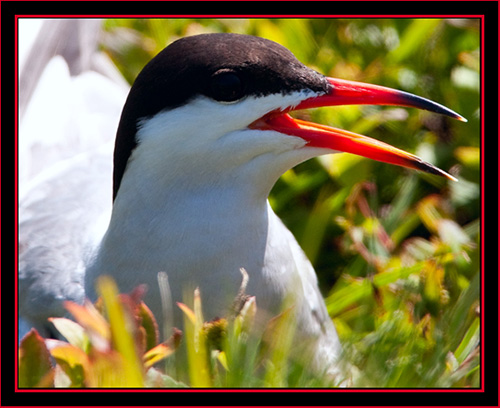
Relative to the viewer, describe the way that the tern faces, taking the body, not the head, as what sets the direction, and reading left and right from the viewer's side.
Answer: facing the viewer and to the right of the viewer
